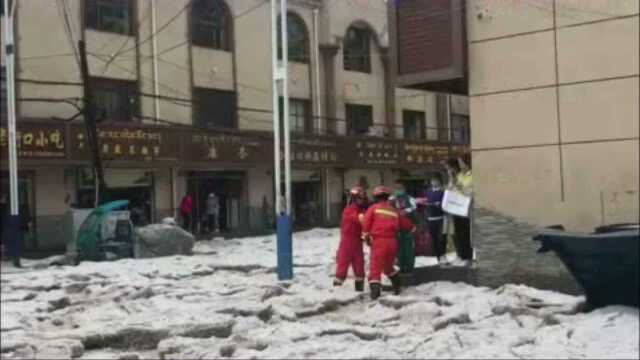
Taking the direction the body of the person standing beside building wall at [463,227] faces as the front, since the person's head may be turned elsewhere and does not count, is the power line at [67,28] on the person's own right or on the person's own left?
on the person's own right

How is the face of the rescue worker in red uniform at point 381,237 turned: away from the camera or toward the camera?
away from the camera

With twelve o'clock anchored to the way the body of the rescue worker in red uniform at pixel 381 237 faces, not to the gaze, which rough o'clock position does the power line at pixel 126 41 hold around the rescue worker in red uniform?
The power line is roughly at 11 o'clock from the rescue worker in red uniform.

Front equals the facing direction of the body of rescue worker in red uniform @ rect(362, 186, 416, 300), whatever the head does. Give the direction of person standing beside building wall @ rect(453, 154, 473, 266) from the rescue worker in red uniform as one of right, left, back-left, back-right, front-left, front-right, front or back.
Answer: front-right

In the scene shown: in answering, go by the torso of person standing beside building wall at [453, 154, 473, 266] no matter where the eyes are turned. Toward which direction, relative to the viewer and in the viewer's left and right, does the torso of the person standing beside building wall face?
facing the viewer and to the left of the viewer

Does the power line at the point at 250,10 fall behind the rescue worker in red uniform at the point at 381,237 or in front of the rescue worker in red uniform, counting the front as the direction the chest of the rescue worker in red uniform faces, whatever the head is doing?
in front

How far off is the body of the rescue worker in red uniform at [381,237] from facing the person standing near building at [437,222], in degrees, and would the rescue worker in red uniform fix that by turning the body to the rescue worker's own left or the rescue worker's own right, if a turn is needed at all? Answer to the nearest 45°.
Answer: approximately 45° to the rescue worker's own right

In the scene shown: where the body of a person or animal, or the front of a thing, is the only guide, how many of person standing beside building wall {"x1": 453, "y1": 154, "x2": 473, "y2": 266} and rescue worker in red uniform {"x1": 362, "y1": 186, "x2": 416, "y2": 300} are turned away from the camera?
1

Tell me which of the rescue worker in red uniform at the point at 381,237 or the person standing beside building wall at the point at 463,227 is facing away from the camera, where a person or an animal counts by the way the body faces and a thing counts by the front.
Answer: the rescue worker in red uniform

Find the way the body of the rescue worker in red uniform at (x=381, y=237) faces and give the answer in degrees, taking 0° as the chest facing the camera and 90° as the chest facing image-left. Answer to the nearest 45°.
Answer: approximately 180°
